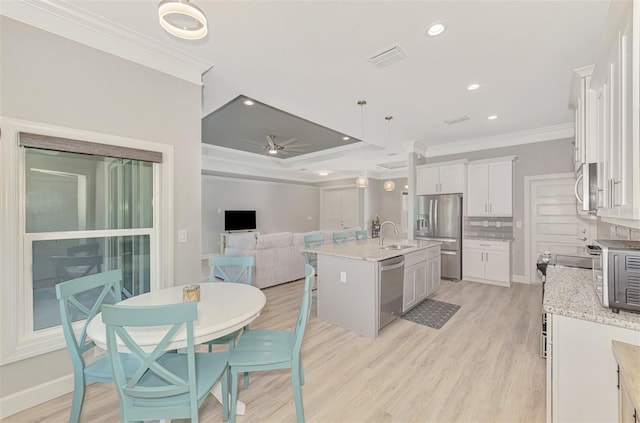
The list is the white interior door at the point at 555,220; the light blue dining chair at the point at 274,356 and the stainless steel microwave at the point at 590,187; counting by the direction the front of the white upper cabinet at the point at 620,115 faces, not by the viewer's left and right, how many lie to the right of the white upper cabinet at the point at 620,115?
2

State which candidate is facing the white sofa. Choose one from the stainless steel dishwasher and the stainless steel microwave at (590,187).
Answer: the stainless steel microwave

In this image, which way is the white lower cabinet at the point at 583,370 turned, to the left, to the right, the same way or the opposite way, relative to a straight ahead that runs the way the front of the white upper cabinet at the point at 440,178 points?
to the right

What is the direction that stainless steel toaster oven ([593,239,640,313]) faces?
to the viewer's left

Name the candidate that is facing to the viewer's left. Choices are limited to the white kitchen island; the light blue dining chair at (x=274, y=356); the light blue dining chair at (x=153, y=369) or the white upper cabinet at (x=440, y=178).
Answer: the light blue dining chair at (x=274, y=356)

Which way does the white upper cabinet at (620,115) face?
to the viewer's left

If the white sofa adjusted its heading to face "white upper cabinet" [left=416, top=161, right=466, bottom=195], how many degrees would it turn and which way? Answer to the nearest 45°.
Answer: approximately 135° to its right

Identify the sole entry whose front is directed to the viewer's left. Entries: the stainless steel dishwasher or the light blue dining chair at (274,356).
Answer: the light blue dining chair

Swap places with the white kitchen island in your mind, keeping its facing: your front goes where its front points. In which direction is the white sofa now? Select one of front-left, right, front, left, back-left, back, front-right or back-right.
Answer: back

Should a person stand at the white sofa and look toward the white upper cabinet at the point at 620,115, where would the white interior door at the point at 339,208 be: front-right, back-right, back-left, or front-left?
back-left

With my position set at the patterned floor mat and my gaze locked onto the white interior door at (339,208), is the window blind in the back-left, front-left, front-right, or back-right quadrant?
back-left
